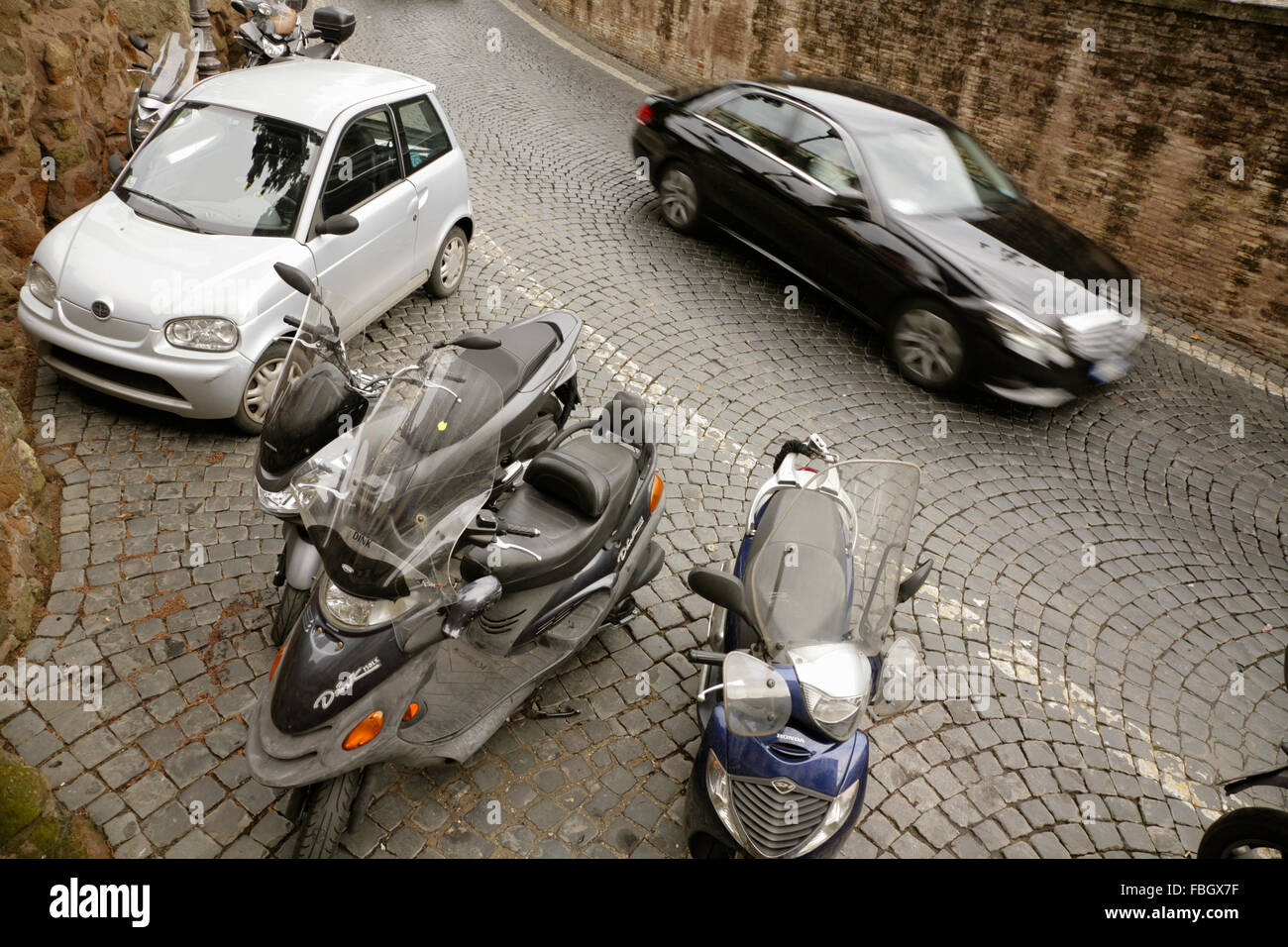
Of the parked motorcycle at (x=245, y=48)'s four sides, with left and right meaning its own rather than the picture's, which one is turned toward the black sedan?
left

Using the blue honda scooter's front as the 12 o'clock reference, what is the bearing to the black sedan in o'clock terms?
The black sedan is roughly at 6 o'clock from the blue honda scooter.

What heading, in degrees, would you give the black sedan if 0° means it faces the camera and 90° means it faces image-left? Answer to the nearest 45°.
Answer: approximately 315°

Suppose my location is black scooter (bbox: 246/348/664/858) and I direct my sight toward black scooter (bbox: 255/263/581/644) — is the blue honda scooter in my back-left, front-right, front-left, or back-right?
back-right

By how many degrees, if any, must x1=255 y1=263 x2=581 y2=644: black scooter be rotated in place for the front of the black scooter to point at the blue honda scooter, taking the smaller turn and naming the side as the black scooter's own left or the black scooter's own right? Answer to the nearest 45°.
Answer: approximately 90° to the black scooter's own left

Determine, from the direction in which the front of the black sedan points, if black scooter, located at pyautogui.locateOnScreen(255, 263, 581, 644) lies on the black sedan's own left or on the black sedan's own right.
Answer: on the black sedan's own right

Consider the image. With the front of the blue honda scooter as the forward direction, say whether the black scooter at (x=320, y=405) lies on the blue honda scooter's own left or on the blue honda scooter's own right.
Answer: on the blue honda scooter's own right

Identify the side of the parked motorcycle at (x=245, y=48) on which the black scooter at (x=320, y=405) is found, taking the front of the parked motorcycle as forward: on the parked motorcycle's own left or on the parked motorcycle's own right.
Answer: on the parked motorcycle's own left

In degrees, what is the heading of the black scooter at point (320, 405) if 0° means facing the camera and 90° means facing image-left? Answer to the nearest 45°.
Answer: approximately 45°

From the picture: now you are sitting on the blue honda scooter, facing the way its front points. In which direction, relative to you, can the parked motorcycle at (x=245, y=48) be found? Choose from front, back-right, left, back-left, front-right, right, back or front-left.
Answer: back-right
